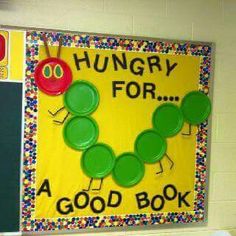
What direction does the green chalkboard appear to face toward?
toward the camera
